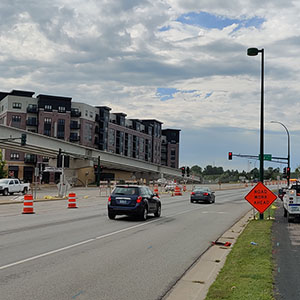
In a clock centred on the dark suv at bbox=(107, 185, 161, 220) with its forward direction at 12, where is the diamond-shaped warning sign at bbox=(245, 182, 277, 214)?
The diamond-shaped warning sign is roughly at 2 o'clock from the dark suv.

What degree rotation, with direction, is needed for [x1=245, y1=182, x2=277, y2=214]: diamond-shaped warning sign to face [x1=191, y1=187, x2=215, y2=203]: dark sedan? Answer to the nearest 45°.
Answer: approximately 180°

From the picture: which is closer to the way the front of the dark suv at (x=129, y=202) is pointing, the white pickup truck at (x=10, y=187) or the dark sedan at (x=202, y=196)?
the dark sedan

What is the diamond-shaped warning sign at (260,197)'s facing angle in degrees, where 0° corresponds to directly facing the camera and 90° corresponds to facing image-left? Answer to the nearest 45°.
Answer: approximately 0°

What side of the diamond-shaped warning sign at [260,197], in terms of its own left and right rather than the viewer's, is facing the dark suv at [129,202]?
right

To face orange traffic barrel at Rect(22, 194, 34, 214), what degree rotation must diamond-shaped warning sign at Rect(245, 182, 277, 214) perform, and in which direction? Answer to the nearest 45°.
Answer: approximately 90° to its right

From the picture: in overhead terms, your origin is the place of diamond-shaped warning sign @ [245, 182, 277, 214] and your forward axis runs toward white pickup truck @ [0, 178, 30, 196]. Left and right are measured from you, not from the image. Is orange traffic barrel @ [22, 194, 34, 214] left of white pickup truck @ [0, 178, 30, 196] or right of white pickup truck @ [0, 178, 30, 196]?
left

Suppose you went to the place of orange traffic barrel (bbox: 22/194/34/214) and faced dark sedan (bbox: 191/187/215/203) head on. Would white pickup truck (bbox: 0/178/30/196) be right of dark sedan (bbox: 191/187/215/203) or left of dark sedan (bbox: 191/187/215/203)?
left

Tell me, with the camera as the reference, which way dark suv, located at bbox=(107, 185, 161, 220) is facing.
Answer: facing away from the viewer and to the right of the viewer

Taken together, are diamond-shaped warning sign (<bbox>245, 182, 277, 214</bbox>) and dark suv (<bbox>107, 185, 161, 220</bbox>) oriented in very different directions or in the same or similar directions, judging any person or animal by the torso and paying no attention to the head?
very different directions

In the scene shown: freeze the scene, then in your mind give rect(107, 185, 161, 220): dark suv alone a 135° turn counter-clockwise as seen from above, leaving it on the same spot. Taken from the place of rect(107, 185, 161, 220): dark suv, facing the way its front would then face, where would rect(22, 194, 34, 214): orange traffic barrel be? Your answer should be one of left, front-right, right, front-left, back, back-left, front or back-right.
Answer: front-right

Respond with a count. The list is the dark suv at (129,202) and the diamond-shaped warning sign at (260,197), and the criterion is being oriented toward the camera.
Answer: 1
